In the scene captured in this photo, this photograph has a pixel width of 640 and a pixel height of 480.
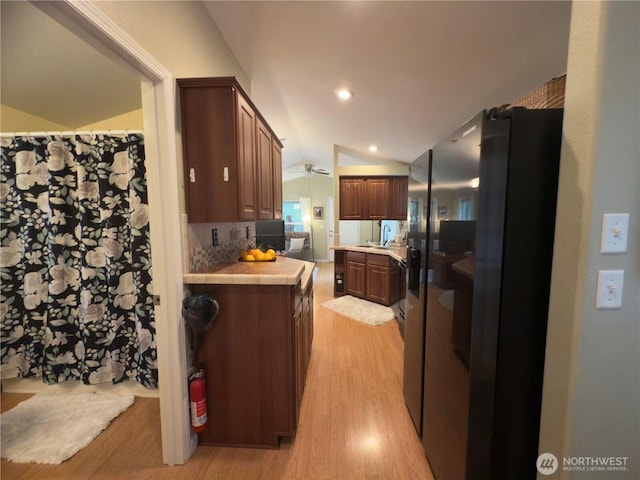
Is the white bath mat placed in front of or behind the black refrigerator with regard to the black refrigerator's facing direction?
in front

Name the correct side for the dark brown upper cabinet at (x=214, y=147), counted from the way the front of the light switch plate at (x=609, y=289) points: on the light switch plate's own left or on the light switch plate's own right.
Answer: on the light switch plate's own right

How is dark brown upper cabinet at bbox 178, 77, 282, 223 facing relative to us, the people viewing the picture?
facing to the right of the viewer

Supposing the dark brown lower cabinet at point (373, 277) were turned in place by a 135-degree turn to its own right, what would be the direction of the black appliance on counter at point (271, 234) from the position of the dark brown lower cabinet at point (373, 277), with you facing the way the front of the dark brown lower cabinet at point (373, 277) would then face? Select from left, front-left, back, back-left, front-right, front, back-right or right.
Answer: front-left

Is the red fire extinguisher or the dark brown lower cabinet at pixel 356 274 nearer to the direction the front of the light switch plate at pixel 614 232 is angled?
the red fire extinguisher

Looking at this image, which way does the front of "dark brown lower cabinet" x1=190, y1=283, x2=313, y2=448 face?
to the viewer's right
